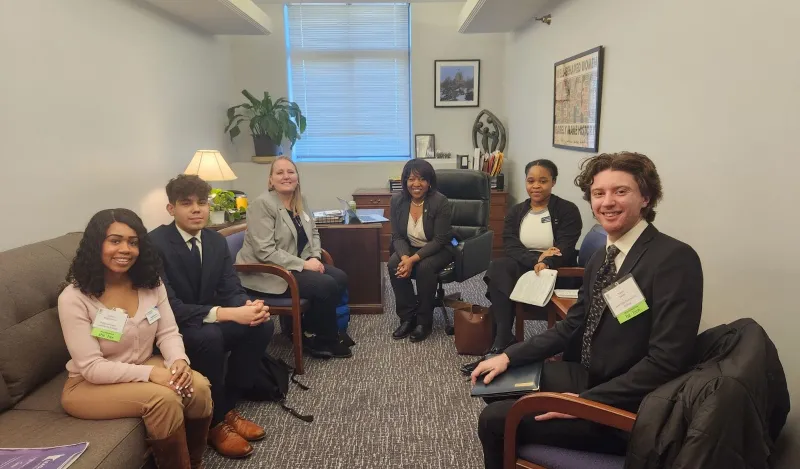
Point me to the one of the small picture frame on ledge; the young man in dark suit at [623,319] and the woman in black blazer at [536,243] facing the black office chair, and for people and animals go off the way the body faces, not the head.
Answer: the small picture frame on ledge

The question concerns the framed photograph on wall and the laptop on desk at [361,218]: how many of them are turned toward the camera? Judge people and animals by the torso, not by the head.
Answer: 1

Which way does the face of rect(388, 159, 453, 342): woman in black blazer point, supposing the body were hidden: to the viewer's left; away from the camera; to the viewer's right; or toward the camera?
toward the camera

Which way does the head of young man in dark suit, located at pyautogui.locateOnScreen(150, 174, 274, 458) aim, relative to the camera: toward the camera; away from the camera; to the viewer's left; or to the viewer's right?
toward the camera

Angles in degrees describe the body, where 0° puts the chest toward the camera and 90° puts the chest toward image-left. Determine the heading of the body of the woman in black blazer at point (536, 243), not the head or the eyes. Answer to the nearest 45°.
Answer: approximately 45°

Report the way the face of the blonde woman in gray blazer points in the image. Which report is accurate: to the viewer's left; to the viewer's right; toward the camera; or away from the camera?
toward the camera

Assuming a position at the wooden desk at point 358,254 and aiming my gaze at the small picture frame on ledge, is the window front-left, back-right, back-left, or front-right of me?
front-left

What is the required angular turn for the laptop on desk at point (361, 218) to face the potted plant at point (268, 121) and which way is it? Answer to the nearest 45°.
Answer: approximately 135° to its left

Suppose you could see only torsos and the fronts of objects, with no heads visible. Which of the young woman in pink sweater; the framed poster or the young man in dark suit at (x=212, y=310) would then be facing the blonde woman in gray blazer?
the framed poster

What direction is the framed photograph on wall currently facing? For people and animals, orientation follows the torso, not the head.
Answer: toward the camera

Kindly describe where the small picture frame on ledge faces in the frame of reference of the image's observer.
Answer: facing the viewer
